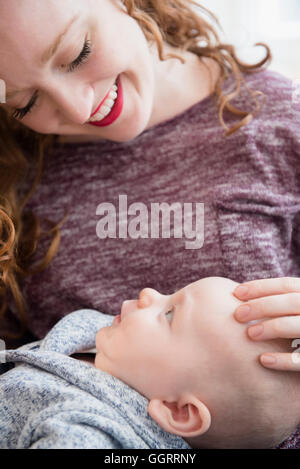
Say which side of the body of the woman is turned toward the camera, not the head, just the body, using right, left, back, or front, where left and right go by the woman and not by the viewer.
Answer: front

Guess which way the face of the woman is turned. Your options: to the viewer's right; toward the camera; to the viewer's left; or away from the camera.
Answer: toward the camera
